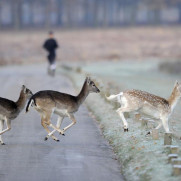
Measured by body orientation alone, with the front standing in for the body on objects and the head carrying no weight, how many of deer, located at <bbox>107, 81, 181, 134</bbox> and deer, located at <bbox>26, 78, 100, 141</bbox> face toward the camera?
0

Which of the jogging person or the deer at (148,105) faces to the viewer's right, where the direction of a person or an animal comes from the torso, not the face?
the deer

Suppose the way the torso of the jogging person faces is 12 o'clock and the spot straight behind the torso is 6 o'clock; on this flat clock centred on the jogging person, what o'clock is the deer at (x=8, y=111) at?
The deer is roughly at 12 o'clock from the jogging person.

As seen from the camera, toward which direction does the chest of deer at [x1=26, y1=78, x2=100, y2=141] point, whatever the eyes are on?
to the viewer's right

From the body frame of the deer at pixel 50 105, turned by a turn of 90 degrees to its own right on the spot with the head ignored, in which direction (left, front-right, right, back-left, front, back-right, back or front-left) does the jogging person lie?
back

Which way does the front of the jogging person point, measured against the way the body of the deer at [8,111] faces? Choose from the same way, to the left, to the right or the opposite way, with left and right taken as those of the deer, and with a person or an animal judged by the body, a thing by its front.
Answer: to the right

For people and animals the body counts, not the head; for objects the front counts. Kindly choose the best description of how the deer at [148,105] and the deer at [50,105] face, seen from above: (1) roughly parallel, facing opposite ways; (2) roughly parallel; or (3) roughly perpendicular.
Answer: roughly parallel

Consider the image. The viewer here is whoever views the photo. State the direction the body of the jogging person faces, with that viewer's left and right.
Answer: facing the viewer

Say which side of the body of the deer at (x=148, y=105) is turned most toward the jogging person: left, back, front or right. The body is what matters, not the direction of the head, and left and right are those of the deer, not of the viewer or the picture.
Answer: left

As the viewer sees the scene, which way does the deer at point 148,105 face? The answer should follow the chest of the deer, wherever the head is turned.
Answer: to the viewer's right

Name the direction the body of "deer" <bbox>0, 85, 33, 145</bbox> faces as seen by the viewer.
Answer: to the viewer's right

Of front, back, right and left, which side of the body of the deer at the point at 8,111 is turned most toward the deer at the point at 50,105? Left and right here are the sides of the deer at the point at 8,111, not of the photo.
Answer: front

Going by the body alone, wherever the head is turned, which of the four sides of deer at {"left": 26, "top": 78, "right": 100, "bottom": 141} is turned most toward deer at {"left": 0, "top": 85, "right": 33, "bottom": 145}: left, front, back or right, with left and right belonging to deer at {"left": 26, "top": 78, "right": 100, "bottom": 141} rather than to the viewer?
back

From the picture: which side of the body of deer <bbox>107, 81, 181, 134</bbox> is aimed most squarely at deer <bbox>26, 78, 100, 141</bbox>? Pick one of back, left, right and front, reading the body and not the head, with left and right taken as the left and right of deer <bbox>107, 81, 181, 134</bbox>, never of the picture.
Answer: back
